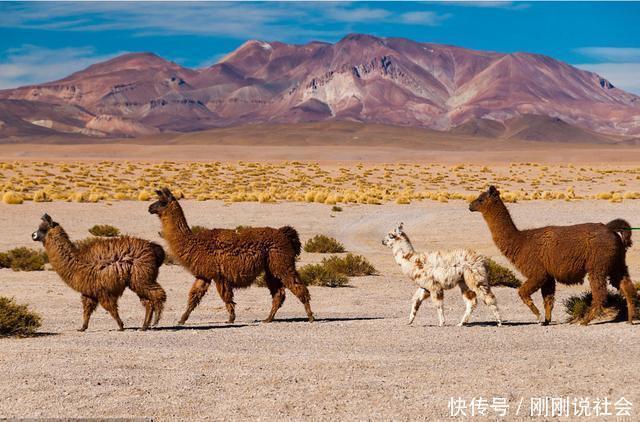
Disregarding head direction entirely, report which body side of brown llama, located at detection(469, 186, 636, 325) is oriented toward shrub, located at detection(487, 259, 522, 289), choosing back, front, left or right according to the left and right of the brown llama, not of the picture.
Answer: right

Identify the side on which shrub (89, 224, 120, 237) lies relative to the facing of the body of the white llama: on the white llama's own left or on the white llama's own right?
on the white llama's own right

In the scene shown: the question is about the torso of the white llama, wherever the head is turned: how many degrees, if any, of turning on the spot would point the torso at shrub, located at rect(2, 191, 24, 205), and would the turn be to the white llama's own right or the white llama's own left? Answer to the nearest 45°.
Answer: approximately 45° to the white llama's own right

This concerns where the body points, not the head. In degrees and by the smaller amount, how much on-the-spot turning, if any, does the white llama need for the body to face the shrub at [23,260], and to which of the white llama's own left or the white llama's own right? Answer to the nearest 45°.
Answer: approximately 45° to the white llama's own right

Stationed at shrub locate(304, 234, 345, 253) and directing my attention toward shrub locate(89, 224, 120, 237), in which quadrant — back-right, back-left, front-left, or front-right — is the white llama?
back-left

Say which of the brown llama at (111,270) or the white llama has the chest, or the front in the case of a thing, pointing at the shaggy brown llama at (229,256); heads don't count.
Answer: the white llama

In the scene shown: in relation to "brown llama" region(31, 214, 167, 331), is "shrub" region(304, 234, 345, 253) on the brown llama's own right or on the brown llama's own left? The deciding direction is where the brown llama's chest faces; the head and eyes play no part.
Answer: on the brown llama's own right

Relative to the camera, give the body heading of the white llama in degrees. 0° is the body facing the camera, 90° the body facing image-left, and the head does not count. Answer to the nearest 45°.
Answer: approximately 90°

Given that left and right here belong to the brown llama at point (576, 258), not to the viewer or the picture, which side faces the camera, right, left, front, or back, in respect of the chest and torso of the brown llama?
left

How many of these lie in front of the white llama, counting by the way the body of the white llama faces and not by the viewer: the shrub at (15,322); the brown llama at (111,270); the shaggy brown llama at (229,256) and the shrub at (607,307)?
3

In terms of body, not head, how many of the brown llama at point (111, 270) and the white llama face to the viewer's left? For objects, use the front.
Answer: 2

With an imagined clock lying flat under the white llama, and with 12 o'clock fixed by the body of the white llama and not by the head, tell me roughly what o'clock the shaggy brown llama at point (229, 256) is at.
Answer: The shaggy brown llama is roughly at 12 o'clock from the white llama.

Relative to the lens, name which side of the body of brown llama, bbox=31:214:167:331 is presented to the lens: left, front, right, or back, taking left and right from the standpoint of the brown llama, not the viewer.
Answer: left
